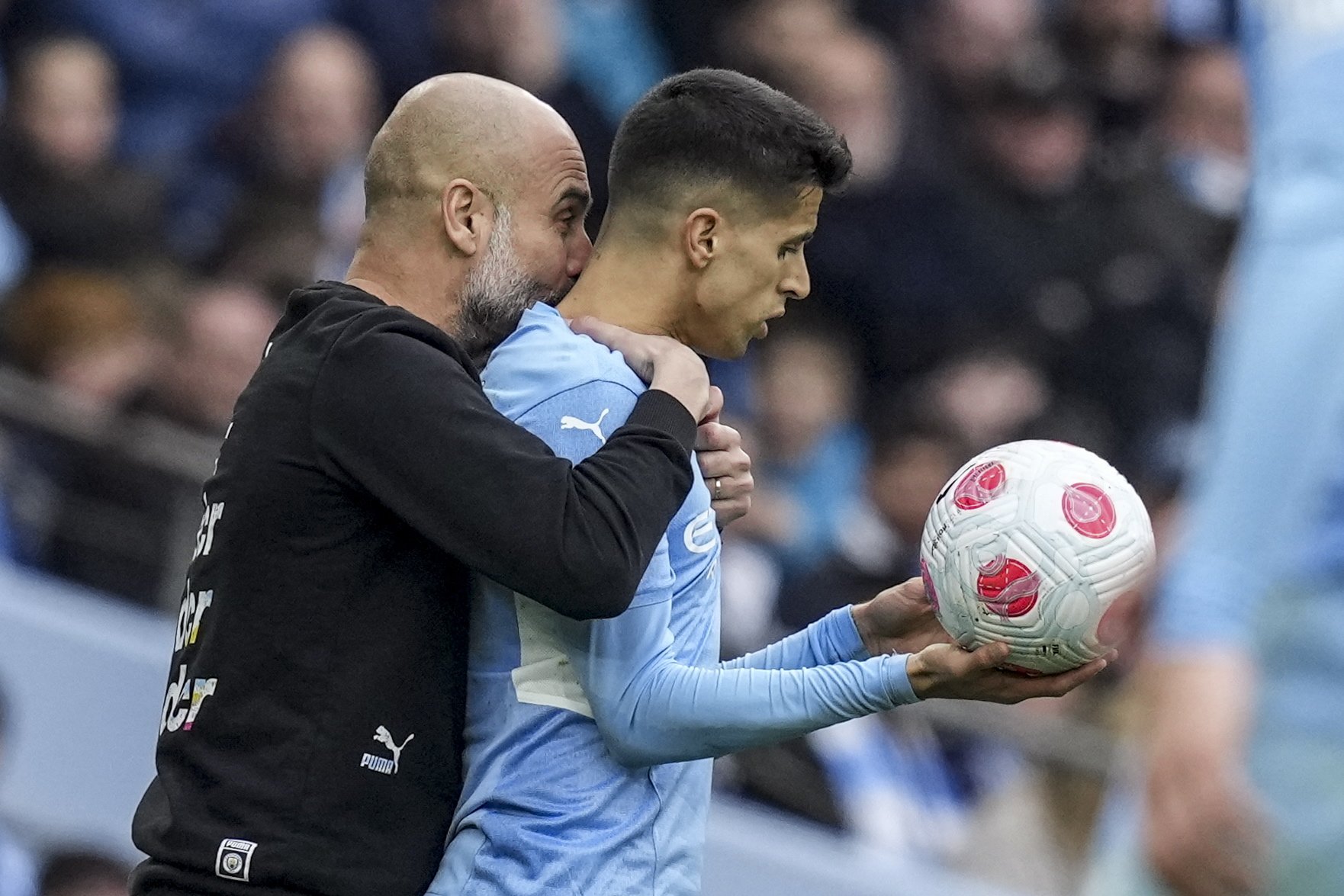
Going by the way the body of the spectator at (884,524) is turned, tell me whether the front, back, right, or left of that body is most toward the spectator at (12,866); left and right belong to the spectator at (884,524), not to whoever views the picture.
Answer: right

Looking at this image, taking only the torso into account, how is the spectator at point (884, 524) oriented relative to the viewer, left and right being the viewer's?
facing the viewer

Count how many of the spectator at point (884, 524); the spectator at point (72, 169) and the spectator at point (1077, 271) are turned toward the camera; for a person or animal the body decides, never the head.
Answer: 3

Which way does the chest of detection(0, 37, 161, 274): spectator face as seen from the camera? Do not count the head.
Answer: toward the camera

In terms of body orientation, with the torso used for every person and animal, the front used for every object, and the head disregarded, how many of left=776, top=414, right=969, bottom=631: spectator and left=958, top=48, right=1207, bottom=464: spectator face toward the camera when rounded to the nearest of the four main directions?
2

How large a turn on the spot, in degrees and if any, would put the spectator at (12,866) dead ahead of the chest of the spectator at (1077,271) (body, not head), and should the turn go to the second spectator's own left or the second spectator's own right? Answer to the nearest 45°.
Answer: approximately 45° to the second spectator's own right

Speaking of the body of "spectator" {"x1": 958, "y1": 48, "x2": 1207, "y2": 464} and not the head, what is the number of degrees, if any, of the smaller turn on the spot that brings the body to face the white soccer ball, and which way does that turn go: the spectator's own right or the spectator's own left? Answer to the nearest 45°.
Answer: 0° — they already face it

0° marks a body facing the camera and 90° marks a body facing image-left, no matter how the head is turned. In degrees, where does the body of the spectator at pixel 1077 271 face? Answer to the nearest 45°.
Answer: approximately 0°

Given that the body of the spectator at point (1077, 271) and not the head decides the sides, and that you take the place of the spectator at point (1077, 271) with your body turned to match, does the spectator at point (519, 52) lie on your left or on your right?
on your right

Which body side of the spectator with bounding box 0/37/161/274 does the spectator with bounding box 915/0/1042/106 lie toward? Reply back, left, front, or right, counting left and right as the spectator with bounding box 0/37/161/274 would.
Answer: left

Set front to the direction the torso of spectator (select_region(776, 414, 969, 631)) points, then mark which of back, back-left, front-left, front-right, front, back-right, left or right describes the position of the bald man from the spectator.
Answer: front
